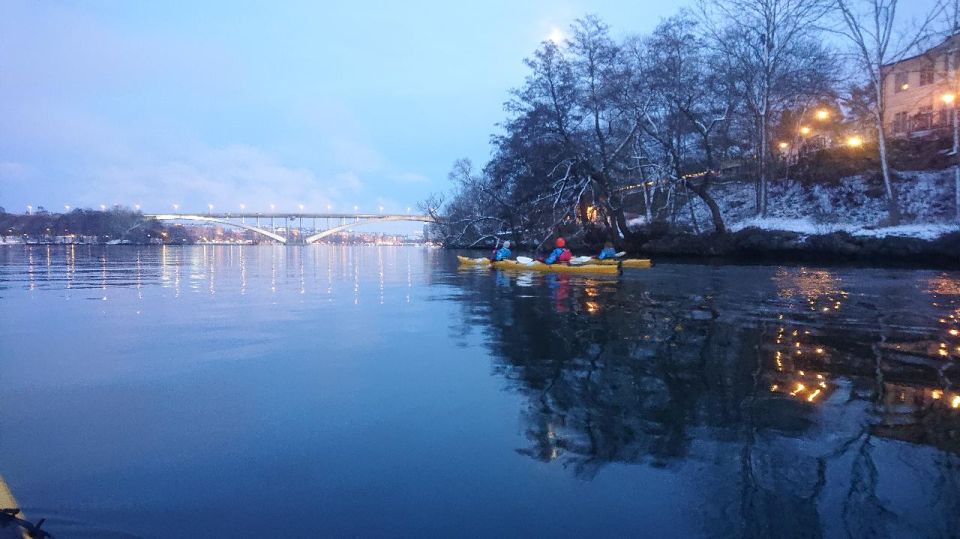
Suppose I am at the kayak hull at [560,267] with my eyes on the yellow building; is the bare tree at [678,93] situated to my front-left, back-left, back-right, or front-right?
front-left

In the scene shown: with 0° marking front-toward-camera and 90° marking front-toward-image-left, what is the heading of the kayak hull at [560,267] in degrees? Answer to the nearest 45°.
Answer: approximately 90°

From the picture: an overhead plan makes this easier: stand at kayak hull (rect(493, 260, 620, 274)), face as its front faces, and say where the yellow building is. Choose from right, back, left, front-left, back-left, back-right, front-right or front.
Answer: back-right

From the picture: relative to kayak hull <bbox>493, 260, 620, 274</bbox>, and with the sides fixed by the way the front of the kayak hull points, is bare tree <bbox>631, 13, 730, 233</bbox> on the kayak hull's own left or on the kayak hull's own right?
on the kayak hull's own right
